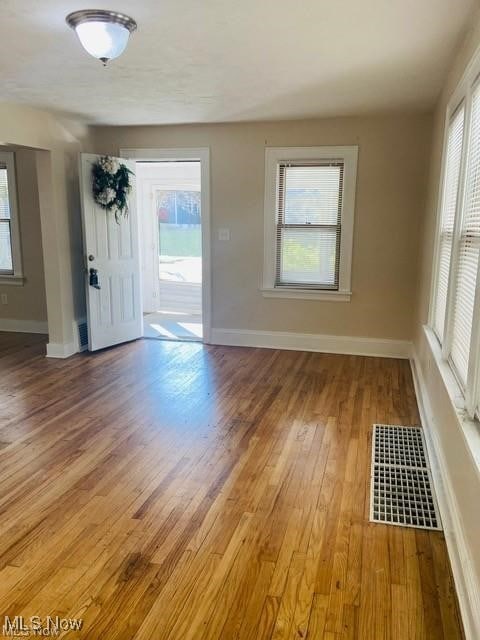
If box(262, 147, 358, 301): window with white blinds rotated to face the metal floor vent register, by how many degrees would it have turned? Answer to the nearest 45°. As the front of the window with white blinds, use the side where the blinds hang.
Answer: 0° — it already faces it

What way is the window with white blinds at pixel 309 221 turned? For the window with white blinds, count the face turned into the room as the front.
toward the camera

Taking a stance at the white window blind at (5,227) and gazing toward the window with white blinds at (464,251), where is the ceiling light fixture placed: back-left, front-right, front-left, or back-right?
front-right

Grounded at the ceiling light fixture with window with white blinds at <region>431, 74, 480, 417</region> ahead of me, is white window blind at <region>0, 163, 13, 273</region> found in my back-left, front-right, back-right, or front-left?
back-left

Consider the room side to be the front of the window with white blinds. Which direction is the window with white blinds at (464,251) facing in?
to the viewer's left

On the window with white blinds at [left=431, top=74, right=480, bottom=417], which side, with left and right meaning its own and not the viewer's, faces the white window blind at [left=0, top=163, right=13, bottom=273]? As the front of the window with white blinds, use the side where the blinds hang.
front

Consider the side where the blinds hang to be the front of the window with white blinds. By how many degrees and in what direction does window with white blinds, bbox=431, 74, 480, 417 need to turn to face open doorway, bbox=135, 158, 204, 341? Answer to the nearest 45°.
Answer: approximately 45° to its right

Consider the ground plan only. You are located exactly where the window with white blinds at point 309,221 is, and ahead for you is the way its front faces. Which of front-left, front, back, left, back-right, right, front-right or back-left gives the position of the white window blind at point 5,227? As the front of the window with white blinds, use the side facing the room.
right

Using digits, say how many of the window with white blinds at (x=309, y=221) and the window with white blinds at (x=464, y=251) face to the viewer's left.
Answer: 1

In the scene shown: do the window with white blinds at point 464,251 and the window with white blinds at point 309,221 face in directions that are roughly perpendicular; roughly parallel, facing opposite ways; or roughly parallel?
roughly perpendicular

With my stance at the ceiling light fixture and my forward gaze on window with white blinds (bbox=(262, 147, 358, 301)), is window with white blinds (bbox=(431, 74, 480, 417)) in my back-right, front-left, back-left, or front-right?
front-right

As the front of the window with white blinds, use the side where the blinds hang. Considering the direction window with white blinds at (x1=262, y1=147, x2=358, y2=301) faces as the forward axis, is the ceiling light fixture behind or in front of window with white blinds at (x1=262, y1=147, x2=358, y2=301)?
in front

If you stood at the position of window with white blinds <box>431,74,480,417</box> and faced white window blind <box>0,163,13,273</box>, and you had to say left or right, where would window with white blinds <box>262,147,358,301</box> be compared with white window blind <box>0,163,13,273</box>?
right
